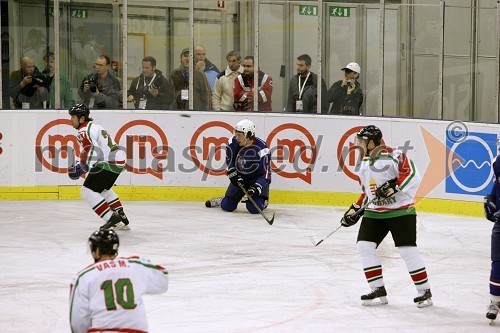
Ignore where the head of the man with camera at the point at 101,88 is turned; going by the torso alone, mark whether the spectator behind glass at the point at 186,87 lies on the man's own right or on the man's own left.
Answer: on the man's own left

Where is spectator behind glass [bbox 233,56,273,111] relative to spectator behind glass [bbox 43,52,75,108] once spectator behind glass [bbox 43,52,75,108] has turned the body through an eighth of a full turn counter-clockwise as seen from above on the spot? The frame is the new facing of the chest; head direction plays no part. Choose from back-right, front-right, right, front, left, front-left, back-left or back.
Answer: left

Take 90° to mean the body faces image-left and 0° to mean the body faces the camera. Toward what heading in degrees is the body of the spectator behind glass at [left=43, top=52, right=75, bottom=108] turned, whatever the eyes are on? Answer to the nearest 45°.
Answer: approximately 45°

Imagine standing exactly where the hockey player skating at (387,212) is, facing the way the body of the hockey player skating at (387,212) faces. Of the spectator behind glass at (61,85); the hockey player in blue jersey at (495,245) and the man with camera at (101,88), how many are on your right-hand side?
2

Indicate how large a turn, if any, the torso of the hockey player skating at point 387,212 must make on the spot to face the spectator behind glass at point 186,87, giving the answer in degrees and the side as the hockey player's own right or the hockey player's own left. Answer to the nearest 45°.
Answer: approximately 90° to the hockey player's own right

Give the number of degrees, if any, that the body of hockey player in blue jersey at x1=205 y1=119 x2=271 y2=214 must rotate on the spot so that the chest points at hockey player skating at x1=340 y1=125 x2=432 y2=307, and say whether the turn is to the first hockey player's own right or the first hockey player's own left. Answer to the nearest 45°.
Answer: approximately 45° to the first hockey player's own left

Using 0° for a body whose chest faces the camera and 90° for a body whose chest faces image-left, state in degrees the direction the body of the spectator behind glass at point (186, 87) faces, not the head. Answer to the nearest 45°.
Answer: approximately 0°

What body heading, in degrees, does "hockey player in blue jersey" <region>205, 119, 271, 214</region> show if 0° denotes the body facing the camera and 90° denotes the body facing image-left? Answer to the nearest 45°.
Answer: approximately 45°

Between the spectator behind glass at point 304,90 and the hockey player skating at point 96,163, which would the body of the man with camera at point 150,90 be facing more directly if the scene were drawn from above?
the hockey player skating

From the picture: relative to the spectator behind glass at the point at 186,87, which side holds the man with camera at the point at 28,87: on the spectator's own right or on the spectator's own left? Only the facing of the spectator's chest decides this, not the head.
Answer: on the spectator's own right

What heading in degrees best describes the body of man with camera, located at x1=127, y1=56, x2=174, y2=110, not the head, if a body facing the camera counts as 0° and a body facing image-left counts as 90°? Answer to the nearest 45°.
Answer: approximately 45°
